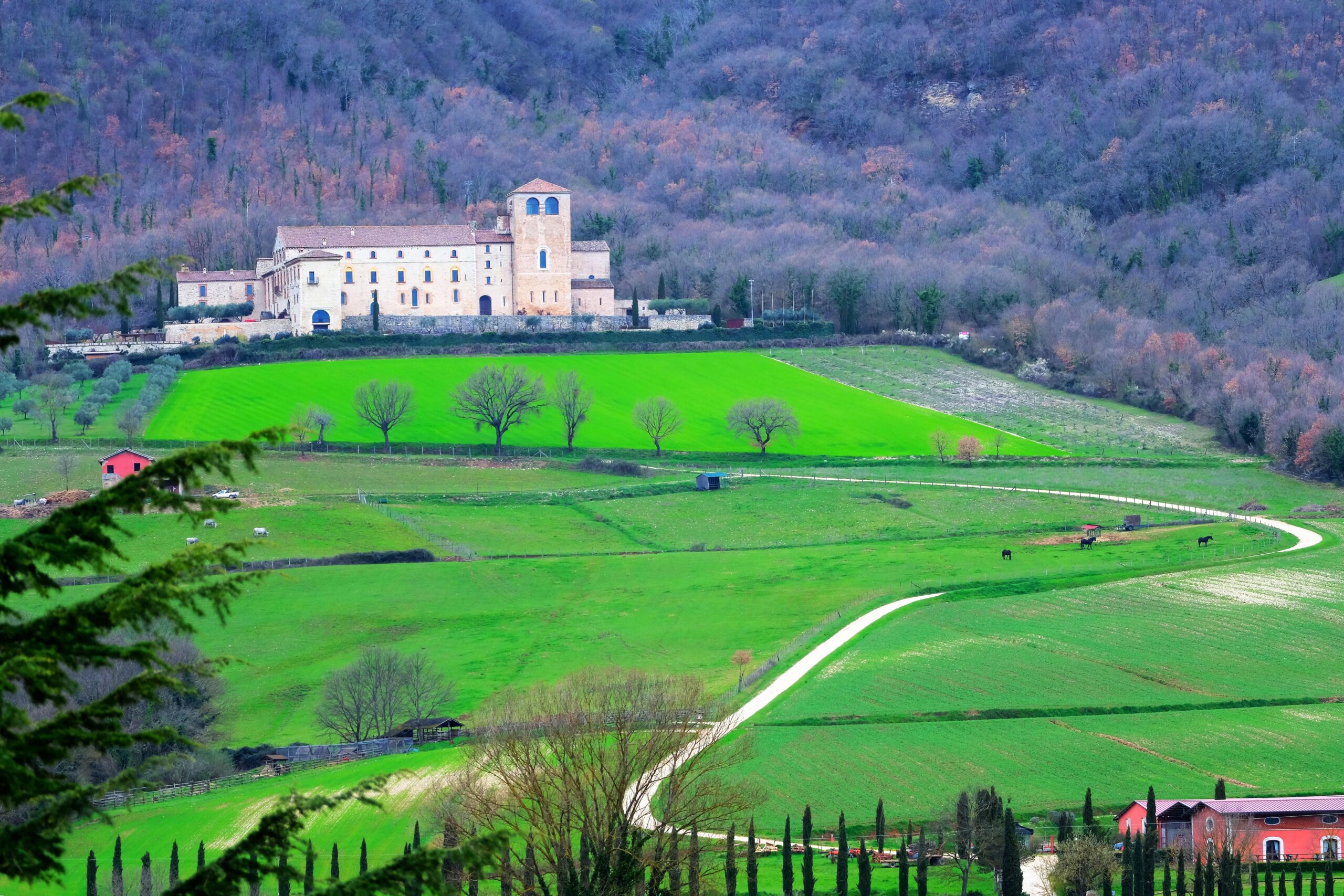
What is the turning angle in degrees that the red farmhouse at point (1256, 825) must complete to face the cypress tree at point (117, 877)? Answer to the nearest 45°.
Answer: approximately 45° to its right

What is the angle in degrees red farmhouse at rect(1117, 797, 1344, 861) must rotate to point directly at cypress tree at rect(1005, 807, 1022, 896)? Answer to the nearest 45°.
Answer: approximately 45° to its right

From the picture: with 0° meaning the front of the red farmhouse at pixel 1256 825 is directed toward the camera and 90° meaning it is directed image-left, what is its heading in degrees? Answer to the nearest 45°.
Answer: approximately 0°

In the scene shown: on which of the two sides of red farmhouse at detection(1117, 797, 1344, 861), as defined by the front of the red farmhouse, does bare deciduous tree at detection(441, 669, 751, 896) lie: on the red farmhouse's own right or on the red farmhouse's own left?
on the red farmhouse's own right

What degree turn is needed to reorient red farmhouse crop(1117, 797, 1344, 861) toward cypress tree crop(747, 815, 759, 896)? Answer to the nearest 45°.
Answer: approximately 45° to its right

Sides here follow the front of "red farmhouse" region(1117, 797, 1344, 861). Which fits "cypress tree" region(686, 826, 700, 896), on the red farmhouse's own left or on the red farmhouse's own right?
on the red farmhouse's own right

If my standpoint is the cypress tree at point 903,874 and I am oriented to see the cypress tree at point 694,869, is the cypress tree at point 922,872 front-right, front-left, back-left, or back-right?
back-right

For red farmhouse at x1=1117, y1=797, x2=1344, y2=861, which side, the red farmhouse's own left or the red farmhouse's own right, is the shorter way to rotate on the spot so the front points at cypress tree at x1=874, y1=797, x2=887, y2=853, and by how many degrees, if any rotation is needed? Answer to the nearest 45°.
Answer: approximately 45° to the red farmhouse's own right

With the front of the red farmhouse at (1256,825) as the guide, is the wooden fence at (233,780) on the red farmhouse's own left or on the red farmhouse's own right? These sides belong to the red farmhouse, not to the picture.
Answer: on the red farmhouse's own right
